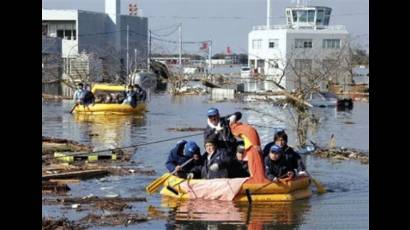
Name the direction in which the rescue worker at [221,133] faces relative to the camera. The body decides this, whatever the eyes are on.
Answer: toward the camera

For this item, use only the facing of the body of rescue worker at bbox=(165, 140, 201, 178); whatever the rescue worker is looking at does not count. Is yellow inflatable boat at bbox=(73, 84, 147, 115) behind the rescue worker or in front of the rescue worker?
behind
